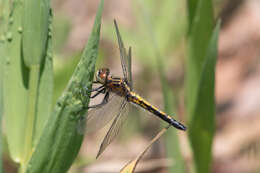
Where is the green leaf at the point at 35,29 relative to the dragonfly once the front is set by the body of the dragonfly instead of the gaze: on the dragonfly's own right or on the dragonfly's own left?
on the dragonfly's own left

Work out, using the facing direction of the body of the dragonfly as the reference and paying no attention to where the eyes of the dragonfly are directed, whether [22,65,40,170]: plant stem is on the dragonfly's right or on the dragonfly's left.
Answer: on the dragonfly's left

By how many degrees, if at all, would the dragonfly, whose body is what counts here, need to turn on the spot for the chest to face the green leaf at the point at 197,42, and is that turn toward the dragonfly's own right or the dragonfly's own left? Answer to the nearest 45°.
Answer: approximately 180°

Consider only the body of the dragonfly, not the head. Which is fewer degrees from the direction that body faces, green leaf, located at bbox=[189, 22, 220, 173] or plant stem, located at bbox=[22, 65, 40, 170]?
the plant stem

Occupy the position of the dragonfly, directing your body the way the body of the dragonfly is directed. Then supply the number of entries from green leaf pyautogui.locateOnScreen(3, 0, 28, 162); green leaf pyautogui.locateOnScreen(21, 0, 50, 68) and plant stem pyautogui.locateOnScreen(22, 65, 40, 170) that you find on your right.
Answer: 0

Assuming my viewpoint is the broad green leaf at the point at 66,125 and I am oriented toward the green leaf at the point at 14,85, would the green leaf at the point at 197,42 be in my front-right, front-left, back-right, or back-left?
back-right

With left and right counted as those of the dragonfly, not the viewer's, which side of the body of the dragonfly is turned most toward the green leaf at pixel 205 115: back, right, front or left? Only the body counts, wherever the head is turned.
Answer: back

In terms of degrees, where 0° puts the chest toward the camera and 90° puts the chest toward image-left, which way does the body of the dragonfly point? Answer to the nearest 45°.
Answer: approximately 90°
